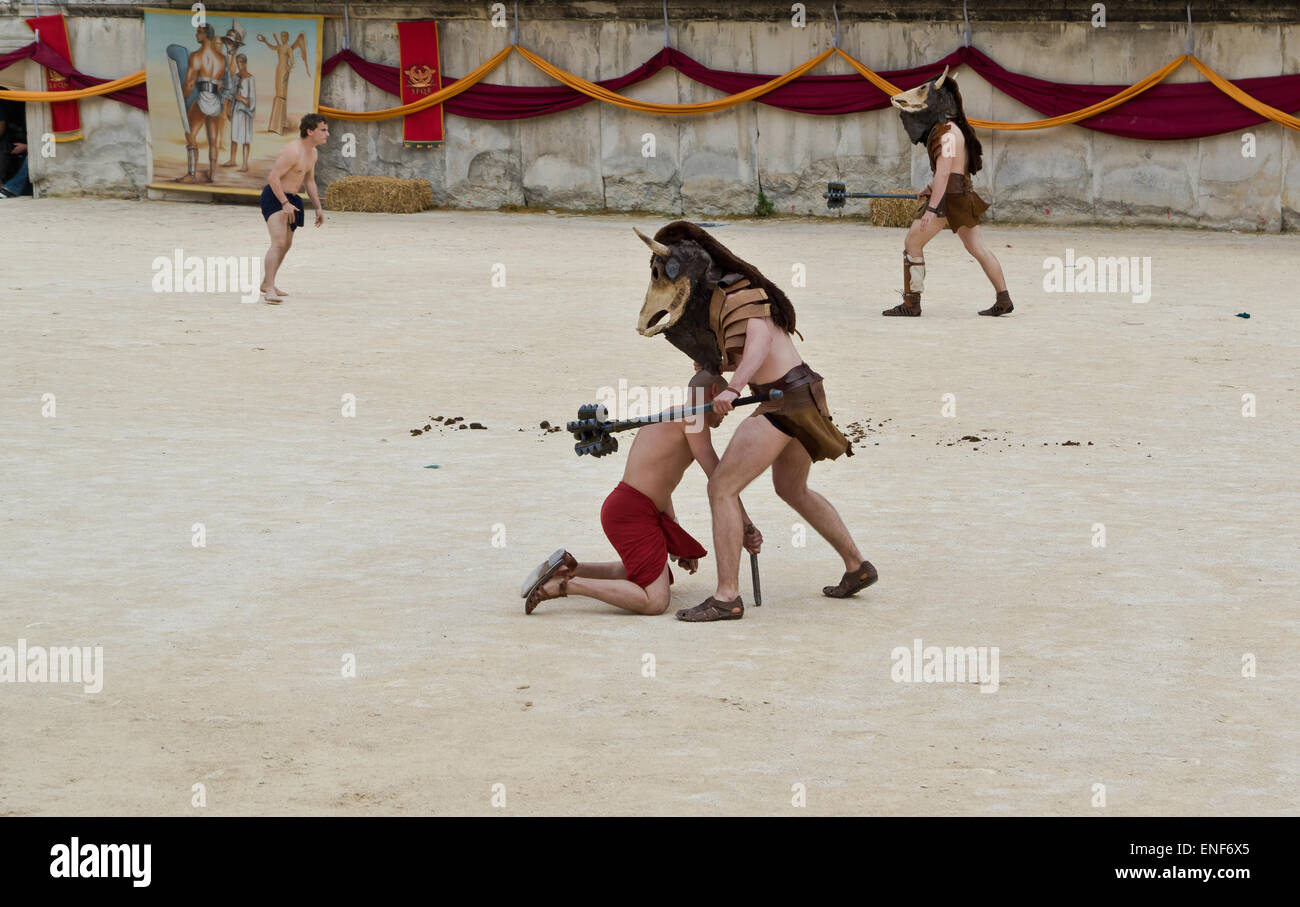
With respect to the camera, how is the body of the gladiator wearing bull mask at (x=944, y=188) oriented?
to the viewer's left

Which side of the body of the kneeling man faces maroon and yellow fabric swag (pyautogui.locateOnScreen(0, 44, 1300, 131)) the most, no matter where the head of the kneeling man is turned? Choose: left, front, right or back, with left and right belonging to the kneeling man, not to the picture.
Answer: left

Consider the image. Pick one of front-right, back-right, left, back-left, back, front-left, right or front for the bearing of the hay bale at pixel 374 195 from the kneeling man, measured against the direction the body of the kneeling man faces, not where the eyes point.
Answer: left

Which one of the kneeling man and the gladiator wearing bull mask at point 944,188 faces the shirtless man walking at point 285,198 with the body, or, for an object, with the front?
the gladiator wearing bull mask

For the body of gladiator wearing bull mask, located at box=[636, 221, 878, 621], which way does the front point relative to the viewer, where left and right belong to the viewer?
facing to the left of the viewer

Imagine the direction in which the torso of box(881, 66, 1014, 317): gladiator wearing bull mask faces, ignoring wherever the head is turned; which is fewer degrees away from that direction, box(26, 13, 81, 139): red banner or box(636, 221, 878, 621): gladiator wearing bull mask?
the red banner

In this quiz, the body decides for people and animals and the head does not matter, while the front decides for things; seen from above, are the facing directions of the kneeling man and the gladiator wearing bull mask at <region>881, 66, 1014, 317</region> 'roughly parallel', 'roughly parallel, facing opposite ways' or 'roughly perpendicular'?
roughly parallel, facing opposite ways

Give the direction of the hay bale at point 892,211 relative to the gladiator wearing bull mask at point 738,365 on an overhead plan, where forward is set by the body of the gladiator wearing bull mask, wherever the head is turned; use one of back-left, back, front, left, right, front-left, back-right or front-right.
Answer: right

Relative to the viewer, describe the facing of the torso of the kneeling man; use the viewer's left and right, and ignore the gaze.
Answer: facing to the right of the viewer

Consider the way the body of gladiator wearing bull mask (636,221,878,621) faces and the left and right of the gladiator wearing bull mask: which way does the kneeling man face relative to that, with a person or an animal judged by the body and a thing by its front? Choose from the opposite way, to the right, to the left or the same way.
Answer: the opposite way

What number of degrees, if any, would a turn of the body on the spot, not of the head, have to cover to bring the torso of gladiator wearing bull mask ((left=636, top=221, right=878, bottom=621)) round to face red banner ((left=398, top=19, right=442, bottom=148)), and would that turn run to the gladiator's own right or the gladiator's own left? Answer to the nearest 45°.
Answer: approximately 90° to the gladiator's own right

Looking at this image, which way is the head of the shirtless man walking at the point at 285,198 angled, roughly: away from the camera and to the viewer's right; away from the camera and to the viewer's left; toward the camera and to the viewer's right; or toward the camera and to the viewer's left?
toward the camera and to the viewer's right

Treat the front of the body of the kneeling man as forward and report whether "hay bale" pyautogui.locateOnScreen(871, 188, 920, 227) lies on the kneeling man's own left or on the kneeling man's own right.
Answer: on the kneeling man's own left
